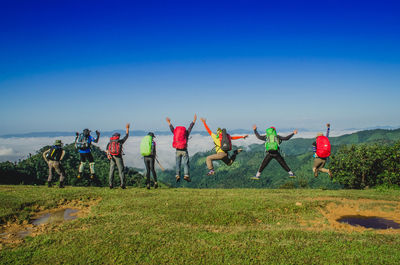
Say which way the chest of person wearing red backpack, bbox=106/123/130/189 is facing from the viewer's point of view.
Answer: away from the camera

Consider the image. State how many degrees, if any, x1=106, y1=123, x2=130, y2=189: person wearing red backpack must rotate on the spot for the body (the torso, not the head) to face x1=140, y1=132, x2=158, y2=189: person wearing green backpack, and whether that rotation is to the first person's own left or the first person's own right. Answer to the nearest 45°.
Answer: approximately 90° to the first person's own right

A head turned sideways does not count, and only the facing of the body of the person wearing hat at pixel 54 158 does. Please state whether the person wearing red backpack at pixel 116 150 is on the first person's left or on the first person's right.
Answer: on the first person's right

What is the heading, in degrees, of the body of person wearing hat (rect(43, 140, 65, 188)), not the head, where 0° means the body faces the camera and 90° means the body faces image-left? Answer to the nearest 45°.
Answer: approximately 180°

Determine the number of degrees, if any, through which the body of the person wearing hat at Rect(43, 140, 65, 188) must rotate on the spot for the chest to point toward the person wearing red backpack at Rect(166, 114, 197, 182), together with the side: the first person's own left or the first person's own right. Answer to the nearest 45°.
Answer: approximately 135° to the first person's own right

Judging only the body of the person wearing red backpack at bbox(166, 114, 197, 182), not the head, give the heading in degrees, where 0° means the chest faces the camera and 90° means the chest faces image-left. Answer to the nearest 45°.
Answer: approximately 180°

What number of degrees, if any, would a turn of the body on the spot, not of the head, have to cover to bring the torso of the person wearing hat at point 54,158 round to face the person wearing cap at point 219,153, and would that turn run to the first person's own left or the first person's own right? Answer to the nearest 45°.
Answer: approximately 135° to the first person's own right
